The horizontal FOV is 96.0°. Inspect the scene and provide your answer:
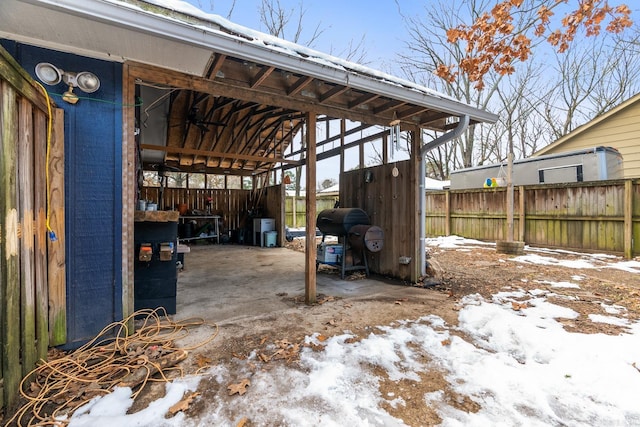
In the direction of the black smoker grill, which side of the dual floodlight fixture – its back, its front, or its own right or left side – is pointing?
left

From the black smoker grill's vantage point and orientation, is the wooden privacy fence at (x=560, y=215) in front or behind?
behind

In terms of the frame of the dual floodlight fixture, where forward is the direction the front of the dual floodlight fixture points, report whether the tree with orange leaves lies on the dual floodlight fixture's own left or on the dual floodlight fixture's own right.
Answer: on the dual floodlight fixture's own left

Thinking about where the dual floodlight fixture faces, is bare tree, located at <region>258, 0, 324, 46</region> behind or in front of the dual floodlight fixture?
behind

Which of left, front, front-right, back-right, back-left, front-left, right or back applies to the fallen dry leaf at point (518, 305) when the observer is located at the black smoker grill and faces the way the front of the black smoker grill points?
left

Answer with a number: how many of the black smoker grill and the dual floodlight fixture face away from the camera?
0

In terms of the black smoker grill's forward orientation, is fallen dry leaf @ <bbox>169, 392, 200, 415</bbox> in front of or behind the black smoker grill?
in front

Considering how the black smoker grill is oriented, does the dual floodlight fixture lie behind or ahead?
ahead

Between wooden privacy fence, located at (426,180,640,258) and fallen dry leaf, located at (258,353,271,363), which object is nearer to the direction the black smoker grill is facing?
the fallen dry leaf

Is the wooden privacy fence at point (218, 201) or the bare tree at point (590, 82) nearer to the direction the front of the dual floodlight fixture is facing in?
the bare tree

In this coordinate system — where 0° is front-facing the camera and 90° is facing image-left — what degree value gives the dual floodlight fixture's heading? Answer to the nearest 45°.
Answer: approximately 0°

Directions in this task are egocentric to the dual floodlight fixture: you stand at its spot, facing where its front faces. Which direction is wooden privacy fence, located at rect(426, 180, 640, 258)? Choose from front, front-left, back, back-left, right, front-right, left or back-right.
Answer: left
